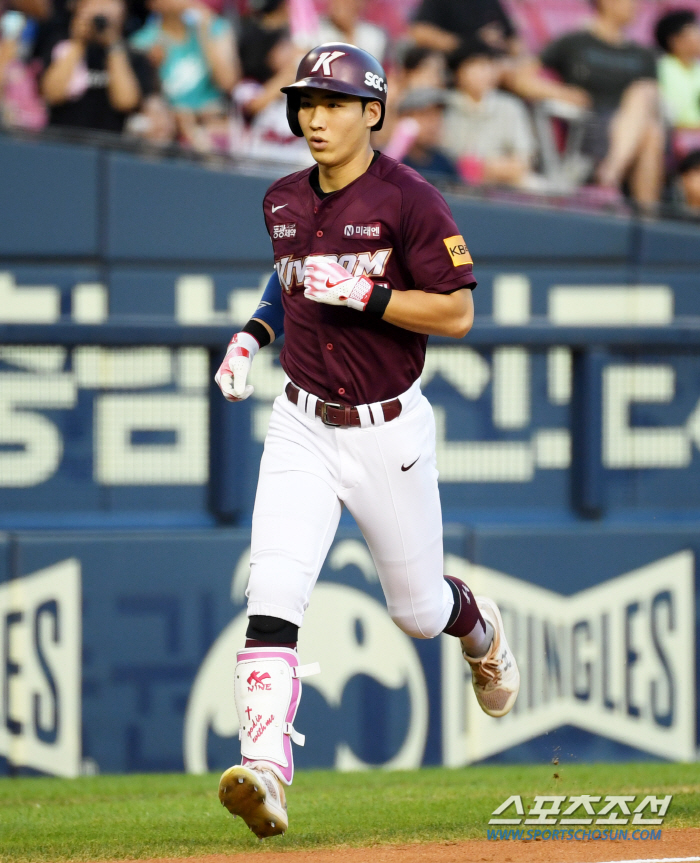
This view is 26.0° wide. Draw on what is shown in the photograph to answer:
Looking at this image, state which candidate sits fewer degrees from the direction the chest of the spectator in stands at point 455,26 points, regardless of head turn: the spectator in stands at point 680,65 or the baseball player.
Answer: the baseball player

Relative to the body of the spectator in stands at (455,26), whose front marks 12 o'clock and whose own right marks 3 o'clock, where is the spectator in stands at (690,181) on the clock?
the spectator in stands at (690,181) is roughly at 11 o'clock from the spectator in stands at (455,26).

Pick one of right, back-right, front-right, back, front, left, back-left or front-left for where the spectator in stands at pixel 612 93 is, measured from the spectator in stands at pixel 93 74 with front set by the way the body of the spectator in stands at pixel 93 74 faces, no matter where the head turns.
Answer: left

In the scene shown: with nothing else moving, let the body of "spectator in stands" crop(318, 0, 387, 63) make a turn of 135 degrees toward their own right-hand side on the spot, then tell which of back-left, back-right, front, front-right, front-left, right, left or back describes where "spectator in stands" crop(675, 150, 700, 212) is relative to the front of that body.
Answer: back-right

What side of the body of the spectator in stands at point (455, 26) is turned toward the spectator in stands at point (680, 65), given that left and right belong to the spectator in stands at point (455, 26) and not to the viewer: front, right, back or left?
left

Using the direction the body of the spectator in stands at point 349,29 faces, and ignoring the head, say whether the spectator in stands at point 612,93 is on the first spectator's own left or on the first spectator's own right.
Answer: on the first spectator's own left

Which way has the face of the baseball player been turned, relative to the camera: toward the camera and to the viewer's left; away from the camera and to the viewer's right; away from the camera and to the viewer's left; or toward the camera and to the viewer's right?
toward the camera and to the viewer's left

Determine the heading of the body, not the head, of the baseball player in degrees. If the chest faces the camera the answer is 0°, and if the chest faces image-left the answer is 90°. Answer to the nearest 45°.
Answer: approximately 45°

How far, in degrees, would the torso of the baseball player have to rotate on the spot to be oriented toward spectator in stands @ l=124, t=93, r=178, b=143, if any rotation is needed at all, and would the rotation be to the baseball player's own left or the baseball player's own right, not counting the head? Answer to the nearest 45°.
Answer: approximately 135° to the baseball player's own right

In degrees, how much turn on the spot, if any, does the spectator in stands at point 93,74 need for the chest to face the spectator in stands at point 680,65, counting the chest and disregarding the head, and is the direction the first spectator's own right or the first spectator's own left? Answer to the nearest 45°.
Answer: approximately 90° to the first spectator's own left

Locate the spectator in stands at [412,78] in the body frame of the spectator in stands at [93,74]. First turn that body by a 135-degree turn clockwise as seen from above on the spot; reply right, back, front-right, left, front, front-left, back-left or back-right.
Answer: back-right
